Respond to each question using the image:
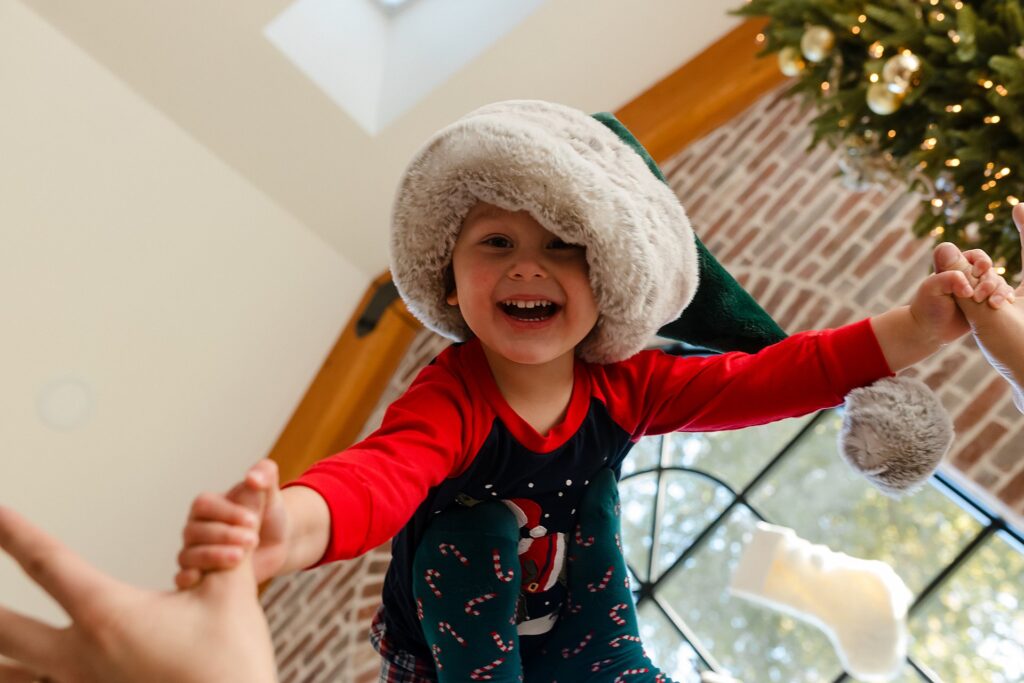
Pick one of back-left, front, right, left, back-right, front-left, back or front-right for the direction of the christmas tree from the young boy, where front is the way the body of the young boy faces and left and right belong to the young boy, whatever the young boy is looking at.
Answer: back-left

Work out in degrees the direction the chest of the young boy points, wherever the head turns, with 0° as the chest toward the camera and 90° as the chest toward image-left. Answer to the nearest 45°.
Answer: approximately 0°
